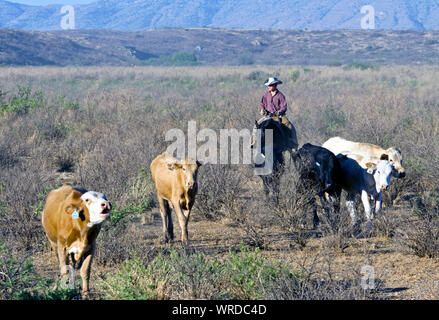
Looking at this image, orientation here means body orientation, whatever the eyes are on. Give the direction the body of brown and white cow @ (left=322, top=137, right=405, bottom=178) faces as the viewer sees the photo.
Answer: to the viewer's right

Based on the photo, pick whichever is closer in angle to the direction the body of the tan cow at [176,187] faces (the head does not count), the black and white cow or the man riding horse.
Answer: the black and white cow

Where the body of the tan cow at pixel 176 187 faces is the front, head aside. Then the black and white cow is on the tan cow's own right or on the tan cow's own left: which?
on the tan cow's own left

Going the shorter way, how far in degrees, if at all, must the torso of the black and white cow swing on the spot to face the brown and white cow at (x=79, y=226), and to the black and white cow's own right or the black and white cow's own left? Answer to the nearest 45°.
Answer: approximately 90° to the black and white cow's own right

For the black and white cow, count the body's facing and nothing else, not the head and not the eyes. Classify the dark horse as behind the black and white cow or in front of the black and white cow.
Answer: behind

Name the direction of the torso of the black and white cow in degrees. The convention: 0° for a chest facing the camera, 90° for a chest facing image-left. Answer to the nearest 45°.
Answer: approximately 315°

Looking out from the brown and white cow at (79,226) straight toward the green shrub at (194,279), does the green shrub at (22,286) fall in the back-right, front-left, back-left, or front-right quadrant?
back-right
